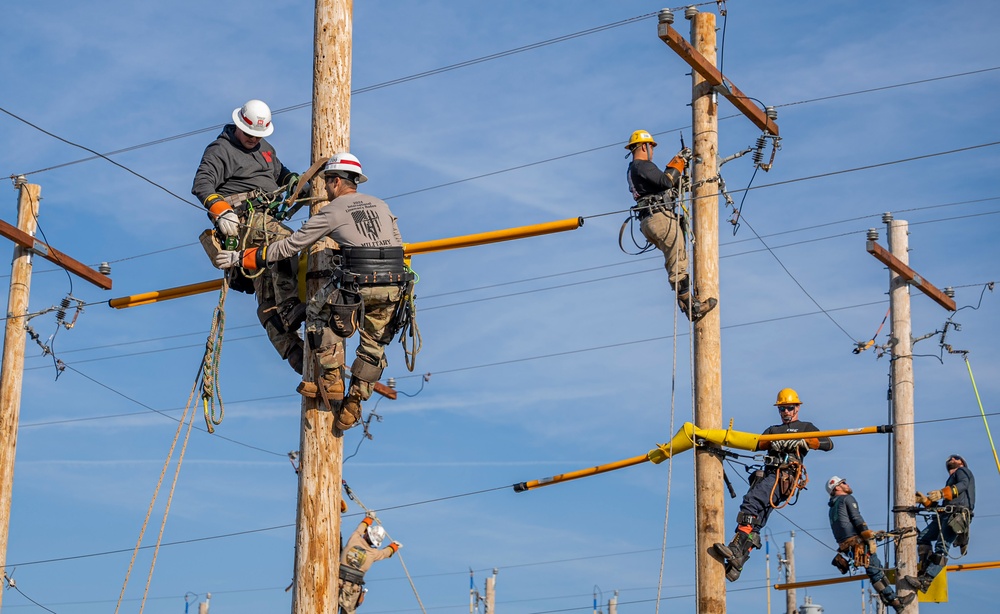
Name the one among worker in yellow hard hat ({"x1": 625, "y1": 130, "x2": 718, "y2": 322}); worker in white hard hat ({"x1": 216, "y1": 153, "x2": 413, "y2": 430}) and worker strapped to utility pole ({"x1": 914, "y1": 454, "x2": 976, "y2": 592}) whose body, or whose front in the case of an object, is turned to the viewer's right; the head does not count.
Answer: the worker in yellow hard hat

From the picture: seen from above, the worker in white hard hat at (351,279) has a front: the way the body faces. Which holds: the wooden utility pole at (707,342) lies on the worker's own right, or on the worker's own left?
on the worker's own right

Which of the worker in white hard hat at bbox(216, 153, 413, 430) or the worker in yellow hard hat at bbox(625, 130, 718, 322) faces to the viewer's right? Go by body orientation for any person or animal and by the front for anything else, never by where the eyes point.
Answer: the worker in yellow hard hat

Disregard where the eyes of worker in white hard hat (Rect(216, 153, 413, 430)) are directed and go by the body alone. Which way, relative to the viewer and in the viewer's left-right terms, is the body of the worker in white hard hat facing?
facing away from the viewer and to the left of the viewer

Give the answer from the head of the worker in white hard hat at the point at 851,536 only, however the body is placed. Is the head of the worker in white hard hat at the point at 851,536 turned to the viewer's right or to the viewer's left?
to the viewer's right

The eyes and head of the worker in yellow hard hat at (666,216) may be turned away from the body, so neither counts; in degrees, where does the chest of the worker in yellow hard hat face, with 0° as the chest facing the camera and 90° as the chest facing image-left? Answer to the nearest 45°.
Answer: approximately 270°

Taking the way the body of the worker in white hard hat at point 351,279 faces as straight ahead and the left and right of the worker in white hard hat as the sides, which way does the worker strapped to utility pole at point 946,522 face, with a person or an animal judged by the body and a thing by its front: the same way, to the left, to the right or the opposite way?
to the left

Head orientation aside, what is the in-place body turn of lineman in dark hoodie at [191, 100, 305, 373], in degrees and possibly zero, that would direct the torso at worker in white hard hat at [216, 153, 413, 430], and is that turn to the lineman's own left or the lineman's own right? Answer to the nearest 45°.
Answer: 0° — they already face them

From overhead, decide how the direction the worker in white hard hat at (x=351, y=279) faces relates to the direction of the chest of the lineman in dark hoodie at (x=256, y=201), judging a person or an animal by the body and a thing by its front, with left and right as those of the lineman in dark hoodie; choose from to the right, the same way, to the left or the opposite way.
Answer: the opposite way

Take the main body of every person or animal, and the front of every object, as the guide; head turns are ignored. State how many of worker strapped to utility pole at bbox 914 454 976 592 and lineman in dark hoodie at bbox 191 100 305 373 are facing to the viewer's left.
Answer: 1

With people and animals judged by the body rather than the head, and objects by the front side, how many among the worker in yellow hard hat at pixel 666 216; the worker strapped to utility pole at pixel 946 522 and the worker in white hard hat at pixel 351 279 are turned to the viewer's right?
1

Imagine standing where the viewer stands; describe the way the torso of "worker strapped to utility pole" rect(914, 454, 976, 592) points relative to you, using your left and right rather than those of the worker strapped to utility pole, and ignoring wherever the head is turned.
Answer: facing to the left of the viewer
